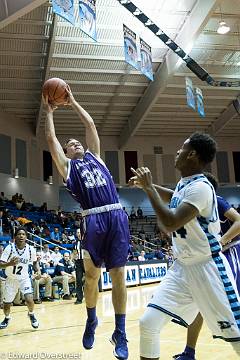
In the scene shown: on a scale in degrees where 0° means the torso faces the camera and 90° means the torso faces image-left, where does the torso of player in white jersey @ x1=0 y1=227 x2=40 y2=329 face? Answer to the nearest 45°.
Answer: approximately 0°

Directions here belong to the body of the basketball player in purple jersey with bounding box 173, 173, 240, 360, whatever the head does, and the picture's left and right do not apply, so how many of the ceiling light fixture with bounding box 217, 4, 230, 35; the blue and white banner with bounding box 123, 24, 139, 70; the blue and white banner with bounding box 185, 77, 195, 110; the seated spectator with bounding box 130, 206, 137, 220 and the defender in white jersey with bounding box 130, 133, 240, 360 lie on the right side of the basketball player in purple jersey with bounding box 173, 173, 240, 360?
4

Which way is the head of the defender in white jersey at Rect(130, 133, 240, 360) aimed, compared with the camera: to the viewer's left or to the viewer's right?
to the viewer's left

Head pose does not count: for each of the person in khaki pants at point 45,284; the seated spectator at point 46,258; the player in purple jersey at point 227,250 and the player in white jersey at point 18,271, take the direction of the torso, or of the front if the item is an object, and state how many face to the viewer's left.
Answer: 1

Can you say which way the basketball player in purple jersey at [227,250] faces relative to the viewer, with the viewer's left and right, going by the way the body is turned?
facing to the left of the viewer

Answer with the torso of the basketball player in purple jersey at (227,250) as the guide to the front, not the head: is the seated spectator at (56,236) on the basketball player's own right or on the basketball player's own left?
on the basketball player's own right
